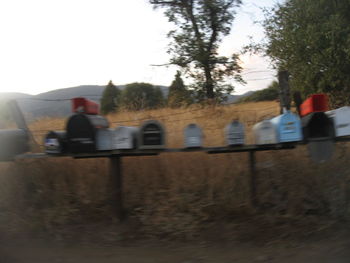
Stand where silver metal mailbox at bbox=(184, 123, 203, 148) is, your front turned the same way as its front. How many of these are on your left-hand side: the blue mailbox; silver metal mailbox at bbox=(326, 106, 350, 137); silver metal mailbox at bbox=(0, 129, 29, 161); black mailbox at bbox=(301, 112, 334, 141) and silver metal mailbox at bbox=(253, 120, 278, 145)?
4

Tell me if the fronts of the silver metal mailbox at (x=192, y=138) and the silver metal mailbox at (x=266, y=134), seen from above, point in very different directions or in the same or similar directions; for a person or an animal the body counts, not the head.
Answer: same or similar directions

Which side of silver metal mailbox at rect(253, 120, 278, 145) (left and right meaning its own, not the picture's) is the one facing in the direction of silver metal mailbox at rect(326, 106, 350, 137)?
left

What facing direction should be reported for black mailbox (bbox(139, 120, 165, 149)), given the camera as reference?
facing the viewer

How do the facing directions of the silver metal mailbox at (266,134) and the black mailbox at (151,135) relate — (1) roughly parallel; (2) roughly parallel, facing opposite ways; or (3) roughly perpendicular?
roughly parallel

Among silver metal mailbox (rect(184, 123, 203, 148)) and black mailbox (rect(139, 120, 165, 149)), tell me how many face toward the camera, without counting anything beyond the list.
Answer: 2

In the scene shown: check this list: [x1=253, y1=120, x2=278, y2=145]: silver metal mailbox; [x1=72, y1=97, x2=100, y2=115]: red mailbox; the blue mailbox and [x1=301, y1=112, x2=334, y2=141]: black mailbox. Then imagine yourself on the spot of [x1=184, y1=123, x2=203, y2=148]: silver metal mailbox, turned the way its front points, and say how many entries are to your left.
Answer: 3

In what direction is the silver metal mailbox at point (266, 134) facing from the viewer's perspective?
toward the camera

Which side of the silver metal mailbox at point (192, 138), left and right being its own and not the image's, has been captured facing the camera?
front

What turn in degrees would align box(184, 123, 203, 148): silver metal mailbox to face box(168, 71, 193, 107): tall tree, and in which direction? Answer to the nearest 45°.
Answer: approximately 180°

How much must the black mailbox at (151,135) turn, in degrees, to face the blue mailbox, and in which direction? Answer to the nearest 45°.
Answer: approximately 90° to its left

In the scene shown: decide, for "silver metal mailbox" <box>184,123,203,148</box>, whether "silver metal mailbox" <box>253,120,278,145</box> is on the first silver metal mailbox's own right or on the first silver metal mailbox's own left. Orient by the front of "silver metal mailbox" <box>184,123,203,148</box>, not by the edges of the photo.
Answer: on the first silver metal mailbox's own left

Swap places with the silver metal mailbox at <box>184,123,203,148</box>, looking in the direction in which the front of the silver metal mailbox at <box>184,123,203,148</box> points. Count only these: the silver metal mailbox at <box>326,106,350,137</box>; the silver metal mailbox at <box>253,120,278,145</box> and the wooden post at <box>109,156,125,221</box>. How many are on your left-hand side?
2

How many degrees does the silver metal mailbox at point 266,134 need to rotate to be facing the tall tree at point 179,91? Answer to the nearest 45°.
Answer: approximately 180°
